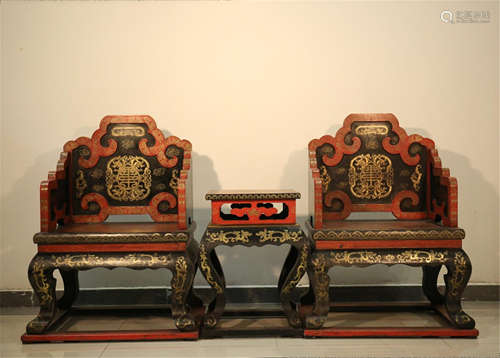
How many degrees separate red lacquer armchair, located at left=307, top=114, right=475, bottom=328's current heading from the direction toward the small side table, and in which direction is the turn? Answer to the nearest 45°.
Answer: approximately 45° to its right

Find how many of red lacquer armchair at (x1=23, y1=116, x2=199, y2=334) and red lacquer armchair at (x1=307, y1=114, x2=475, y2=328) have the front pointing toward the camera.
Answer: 2

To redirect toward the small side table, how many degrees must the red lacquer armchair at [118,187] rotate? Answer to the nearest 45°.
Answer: approximately 45° to its left

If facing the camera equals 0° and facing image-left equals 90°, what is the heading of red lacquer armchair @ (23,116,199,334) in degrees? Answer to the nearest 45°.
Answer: approximately 0°

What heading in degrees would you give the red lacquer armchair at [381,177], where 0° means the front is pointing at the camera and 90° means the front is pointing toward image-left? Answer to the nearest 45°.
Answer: approximately 0°

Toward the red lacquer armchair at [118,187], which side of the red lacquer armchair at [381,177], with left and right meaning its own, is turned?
right

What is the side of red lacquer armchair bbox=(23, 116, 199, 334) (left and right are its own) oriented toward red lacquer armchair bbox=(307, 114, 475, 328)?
left
